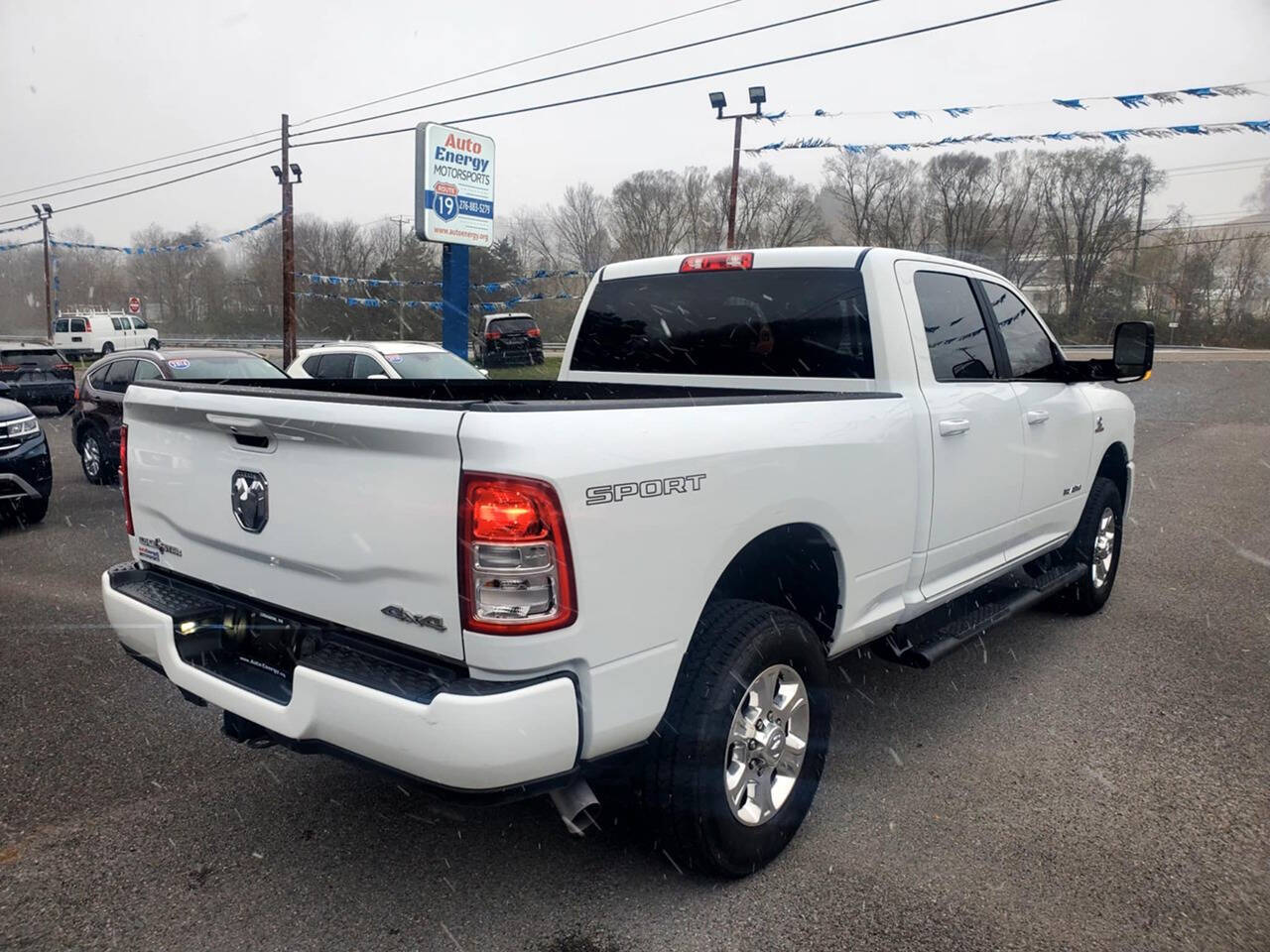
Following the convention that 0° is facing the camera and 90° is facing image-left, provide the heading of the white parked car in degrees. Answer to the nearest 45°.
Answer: approximately 315°

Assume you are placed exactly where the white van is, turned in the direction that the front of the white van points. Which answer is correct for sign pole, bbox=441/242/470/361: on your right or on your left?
on your right

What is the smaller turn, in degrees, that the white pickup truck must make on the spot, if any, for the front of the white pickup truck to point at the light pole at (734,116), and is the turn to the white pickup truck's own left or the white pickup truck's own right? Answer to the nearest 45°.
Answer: approximately 45° to the white pickup truck's own left

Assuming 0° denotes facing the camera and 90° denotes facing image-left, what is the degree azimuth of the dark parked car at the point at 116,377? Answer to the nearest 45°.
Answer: approximately 315°

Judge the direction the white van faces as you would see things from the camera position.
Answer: facing away from the viewer and to the right of the viewer

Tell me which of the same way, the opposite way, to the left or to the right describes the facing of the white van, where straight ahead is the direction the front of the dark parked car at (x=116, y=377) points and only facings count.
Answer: to the left

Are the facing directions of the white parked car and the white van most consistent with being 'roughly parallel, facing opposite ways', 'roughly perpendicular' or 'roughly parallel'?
roughly perpendicular

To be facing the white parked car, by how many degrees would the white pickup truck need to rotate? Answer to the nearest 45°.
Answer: approximately 45° to its left

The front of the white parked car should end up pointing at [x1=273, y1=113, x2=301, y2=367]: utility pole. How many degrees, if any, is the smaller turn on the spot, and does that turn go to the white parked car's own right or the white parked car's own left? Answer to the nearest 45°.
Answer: approximately 135° to the white parked car's own left
